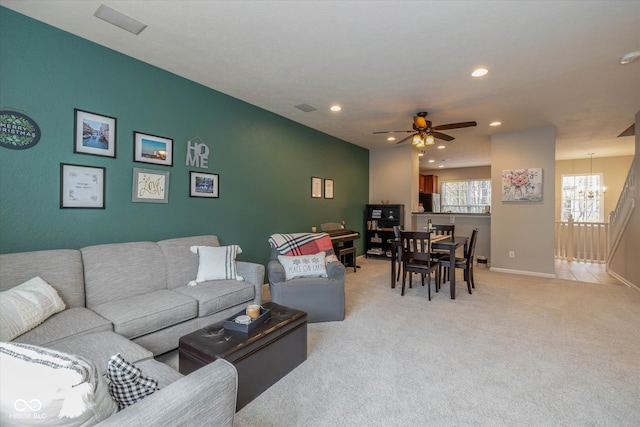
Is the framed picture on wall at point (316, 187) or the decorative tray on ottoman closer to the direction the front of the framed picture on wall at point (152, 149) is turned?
the decorative tray on ottoman

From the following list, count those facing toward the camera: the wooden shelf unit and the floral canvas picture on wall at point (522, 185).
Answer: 2

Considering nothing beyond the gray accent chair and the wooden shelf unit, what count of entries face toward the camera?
2

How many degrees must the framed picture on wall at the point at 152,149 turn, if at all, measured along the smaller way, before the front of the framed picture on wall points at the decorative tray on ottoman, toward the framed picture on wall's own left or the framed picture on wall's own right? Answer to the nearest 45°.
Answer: approximately 45° to the framed picture on wall's own right

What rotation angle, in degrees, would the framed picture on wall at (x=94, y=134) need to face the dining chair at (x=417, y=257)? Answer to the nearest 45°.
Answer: approximately 45° to its left

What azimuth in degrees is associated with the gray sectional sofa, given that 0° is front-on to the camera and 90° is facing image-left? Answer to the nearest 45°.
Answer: approximately 315°

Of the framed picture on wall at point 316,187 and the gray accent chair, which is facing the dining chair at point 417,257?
the framed picture on wall

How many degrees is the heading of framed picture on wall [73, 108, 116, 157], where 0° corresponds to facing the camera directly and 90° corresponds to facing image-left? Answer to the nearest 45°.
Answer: approximately 315°

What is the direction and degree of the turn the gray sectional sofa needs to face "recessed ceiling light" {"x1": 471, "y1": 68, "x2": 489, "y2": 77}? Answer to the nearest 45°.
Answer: approximately 45° to its left

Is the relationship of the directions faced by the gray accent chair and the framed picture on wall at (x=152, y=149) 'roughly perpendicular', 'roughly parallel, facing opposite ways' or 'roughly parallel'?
roughly perpendicular
